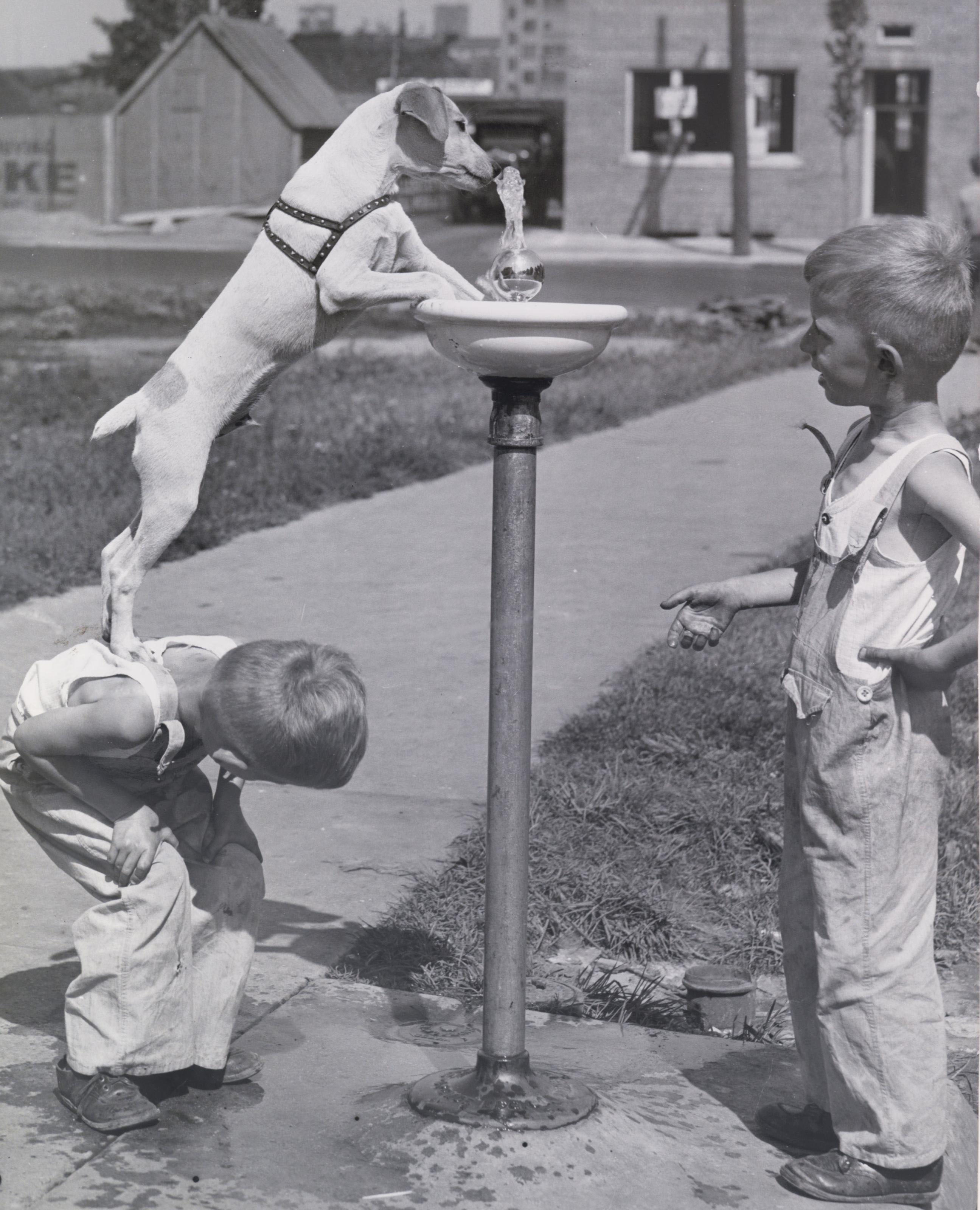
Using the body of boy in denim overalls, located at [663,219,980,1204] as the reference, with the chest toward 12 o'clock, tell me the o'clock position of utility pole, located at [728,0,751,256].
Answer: The utility pole is roughly at 3 o'clock from the boy in denim overalls.

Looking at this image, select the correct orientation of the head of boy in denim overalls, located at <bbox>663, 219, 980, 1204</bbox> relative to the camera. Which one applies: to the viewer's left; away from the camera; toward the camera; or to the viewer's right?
to the viewer's left

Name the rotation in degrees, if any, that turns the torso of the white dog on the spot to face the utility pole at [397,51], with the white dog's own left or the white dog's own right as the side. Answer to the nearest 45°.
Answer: approximately 90° to the white dog's own left

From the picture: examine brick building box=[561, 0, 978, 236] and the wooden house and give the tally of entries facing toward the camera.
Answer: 2

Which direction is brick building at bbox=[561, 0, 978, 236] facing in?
toward the camera

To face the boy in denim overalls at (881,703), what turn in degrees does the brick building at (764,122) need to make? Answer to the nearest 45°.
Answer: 0° — it already faces them

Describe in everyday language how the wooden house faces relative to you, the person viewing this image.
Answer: facing the viewer

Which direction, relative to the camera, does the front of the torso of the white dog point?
to the viewer's right

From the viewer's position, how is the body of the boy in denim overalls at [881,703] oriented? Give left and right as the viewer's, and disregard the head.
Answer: facing to the left of the viewer

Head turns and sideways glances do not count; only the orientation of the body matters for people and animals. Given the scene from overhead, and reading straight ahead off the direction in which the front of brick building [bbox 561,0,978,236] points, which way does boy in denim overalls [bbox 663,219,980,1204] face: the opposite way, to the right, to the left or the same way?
to the right

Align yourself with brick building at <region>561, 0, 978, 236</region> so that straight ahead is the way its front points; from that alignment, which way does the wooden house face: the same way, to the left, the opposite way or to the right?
the same way

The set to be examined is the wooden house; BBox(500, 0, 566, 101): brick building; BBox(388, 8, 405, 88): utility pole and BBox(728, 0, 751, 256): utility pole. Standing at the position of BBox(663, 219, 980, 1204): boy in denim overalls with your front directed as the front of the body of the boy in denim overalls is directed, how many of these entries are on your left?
0
